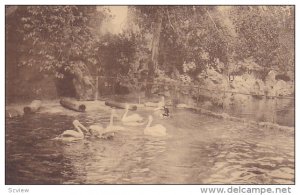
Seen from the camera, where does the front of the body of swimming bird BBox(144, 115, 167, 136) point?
to the viewer's left

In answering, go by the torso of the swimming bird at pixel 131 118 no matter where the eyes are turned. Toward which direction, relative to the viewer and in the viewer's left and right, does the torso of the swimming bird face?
facing to the left of the viewer

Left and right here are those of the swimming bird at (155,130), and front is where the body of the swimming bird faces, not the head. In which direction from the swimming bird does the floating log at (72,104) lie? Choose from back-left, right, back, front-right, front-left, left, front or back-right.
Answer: front

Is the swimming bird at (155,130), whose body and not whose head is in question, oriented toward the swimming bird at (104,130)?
yes

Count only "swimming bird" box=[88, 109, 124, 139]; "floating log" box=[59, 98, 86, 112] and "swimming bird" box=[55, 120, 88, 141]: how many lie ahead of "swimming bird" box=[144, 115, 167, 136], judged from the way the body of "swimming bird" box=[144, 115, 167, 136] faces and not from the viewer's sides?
3

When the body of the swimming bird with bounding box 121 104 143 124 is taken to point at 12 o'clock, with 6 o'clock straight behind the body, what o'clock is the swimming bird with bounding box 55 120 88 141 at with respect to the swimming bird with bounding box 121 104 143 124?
the swimming bird with bounding box 55 120 88 141 is roughly at 10 o'clock from the swimming bird with bounding box 121 104 143 124.

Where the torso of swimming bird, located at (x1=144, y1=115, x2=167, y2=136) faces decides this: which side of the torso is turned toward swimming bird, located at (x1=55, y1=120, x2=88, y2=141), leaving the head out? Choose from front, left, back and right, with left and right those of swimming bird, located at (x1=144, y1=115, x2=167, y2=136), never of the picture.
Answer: front
